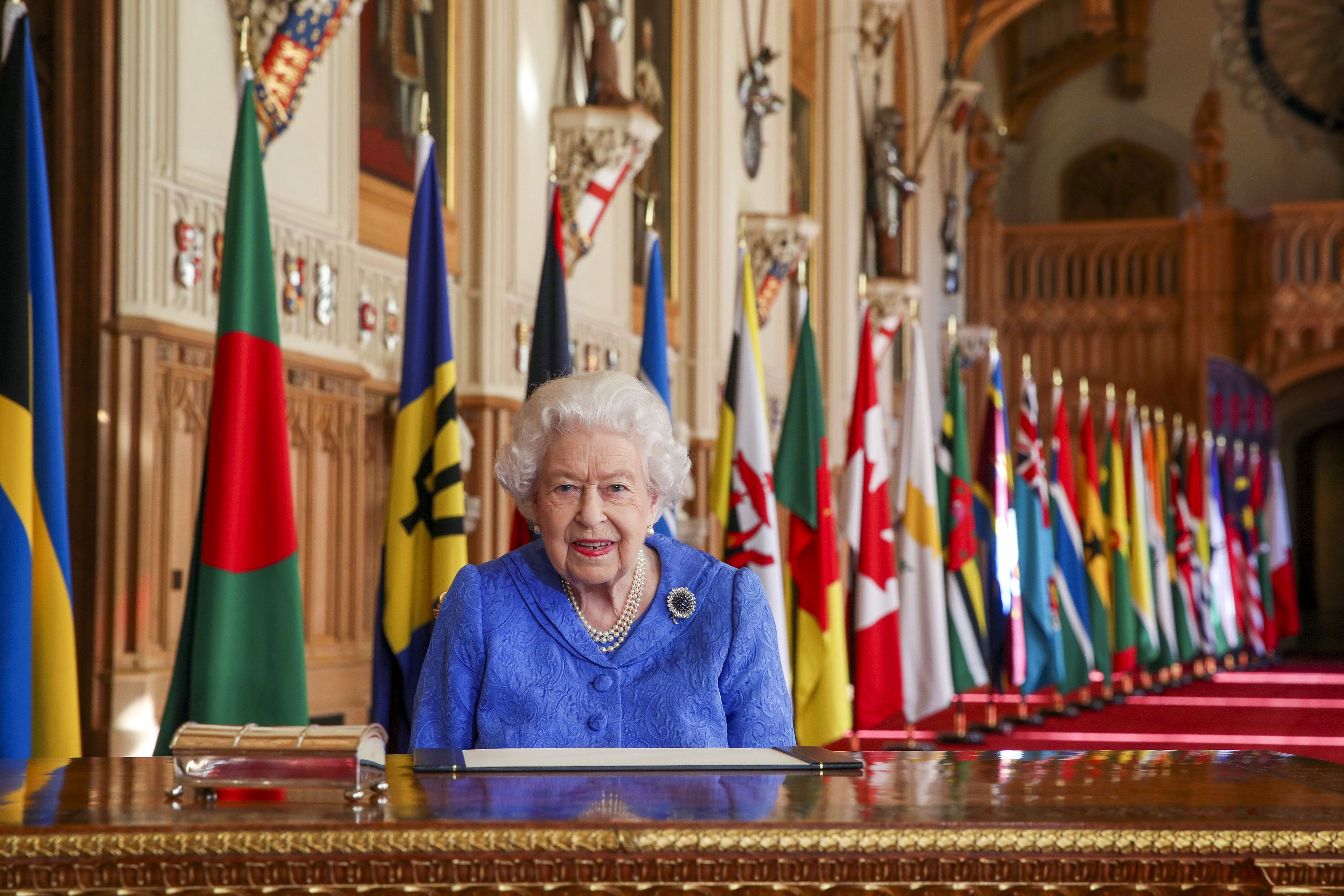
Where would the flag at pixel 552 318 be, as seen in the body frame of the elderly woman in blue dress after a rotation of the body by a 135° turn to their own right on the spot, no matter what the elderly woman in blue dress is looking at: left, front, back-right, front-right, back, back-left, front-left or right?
front-right

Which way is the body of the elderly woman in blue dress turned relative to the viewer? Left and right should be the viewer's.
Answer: facing the viewer

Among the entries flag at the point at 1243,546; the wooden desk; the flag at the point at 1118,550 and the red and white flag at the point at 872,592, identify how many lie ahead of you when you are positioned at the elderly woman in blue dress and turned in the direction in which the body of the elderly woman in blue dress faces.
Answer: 1

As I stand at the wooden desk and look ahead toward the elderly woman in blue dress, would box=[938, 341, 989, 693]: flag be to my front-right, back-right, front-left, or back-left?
front-right

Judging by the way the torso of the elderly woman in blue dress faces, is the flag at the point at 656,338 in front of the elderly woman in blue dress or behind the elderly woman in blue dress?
behind

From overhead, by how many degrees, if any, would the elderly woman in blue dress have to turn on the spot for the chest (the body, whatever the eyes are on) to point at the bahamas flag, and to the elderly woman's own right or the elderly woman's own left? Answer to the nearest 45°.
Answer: approximately 135° to the elderly woman's own right

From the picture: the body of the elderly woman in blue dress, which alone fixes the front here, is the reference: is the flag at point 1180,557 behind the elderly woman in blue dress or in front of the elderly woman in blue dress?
behind

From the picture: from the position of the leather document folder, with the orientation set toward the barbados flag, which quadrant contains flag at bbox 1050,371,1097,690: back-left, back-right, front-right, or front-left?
front-right

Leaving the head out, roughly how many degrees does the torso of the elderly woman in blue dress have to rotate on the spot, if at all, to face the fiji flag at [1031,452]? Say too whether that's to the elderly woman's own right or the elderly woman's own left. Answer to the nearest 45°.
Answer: approximately 180°

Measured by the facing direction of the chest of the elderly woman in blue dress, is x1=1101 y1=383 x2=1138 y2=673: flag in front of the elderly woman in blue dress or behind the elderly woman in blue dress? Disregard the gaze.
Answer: behind

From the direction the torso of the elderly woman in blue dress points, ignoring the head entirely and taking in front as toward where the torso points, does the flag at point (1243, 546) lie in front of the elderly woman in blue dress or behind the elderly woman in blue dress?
behind

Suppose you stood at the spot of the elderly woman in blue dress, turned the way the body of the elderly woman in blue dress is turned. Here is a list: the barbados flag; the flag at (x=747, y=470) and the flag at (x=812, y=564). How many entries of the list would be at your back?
3
